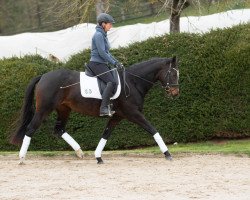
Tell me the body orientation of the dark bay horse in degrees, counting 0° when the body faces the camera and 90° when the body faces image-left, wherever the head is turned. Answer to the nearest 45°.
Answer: approximately 270°

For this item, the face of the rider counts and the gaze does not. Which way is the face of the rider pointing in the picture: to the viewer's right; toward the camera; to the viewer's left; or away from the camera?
to the viewer's right

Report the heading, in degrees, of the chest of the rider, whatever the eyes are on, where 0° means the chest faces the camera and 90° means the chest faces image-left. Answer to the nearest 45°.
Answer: approximately 270°

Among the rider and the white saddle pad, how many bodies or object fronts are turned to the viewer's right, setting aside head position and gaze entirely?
2

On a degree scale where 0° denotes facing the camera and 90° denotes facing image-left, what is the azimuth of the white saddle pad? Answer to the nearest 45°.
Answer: approximately 270°
